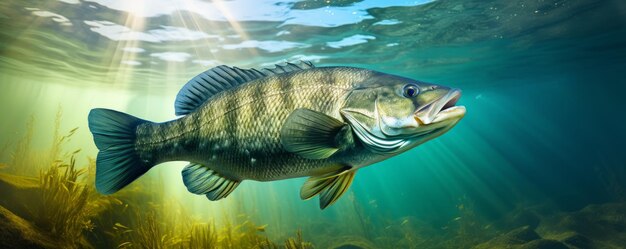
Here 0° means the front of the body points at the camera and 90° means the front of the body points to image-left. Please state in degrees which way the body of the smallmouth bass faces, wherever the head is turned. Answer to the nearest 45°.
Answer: approximately 270°
